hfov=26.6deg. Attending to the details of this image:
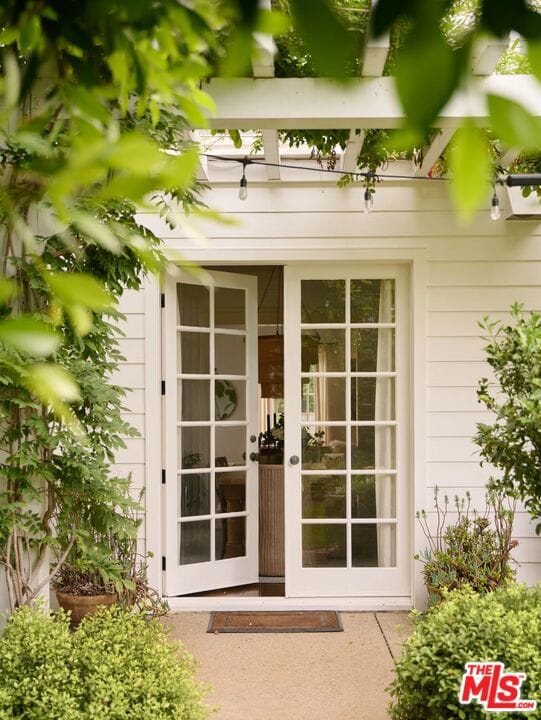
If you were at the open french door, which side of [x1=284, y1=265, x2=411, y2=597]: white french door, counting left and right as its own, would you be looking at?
right

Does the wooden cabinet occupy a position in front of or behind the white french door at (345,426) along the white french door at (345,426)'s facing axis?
behind

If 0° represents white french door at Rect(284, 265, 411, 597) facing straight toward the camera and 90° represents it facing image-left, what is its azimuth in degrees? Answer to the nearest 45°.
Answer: approximately 0°

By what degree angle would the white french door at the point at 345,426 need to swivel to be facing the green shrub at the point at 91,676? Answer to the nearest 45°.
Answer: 0° — it already faces it

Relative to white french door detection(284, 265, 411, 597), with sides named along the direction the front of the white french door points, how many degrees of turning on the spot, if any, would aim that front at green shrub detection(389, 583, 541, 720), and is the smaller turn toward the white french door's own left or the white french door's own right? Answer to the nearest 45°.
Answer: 0° — it already faces it
